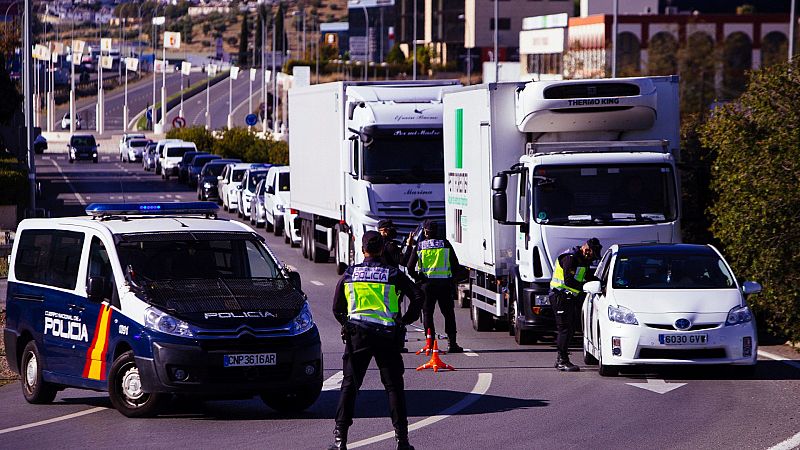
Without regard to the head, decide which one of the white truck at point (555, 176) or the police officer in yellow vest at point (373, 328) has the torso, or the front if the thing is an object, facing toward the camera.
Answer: the white truck

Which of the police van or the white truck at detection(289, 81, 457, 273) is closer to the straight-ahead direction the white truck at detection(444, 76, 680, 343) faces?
the police van

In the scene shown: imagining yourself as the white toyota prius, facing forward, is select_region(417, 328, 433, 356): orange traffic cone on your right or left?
on your right

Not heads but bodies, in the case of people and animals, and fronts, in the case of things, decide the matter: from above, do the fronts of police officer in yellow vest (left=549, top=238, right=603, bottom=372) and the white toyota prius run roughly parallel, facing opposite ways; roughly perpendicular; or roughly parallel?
roughly perpendicular

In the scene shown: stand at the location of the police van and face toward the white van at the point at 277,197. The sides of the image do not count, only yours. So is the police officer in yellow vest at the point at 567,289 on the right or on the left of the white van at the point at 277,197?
right

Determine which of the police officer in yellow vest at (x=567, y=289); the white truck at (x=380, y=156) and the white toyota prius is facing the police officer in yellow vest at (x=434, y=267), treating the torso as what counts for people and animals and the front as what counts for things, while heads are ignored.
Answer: the white truck

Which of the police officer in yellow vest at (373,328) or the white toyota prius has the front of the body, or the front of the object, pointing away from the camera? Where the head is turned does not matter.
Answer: the police officer in yellow vest

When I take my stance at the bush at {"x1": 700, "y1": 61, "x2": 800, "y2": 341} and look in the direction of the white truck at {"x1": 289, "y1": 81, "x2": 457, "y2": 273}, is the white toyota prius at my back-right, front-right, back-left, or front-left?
back-left

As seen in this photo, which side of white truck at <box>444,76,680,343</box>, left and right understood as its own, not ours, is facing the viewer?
front

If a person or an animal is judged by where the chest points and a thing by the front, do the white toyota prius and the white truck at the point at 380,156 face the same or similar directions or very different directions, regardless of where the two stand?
same or similar directions

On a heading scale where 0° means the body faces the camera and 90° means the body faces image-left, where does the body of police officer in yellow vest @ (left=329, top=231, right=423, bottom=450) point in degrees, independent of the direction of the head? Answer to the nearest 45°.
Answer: approximately 180°

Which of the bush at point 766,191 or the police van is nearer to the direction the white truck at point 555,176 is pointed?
the police van

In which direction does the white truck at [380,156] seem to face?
toward the camera

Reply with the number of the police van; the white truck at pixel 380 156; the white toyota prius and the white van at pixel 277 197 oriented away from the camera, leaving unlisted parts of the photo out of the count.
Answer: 0

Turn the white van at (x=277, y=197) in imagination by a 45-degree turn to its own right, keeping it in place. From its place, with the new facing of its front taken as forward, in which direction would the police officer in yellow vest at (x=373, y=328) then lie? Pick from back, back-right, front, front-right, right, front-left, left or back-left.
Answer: front

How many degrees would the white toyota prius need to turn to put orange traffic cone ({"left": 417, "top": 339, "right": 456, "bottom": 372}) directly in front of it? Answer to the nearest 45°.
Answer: approximately 90° to its right

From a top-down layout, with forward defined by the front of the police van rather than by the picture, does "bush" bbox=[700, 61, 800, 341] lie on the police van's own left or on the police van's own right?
on the police van's own left

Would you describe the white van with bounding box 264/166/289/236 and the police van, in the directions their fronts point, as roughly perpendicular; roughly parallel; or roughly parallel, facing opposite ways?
roughly parallel

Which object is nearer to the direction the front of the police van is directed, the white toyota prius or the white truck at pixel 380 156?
the white toyota prius
